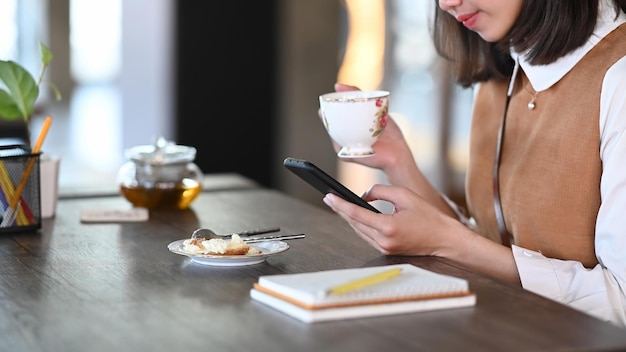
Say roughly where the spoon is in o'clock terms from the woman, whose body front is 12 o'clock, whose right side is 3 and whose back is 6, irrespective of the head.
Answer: The spoon is roughly at 1 o'clock from the woman.

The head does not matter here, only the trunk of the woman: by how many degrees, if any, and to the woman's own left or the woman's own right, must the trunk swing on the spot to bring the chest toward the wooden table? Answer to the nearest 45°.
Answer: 0° — they already face it

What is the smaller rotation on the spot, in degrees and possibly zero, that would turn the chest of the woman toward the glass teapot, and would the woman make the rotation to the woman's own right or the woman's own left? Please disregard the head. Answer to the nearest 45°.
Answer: approximately 45° to the woman's own right

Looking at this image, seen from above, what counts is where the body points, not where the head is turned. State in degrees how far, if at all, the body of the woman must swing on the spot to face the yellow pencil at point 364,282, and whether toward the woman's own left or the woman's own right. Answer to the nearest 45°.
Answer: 0° — they already face it

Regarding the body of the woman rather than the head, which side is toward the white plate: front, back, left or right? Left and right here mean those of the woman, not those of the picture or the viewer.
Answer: front

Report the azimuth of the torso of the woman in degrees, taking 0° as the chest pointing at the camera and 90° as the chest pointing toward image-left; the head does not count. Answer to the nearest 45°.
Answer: approximately 45°

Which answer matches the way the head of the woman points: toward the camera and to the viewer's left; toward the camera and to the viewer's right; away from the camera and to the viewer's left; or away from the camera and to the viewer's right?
toward the camera and to the viewer's left
